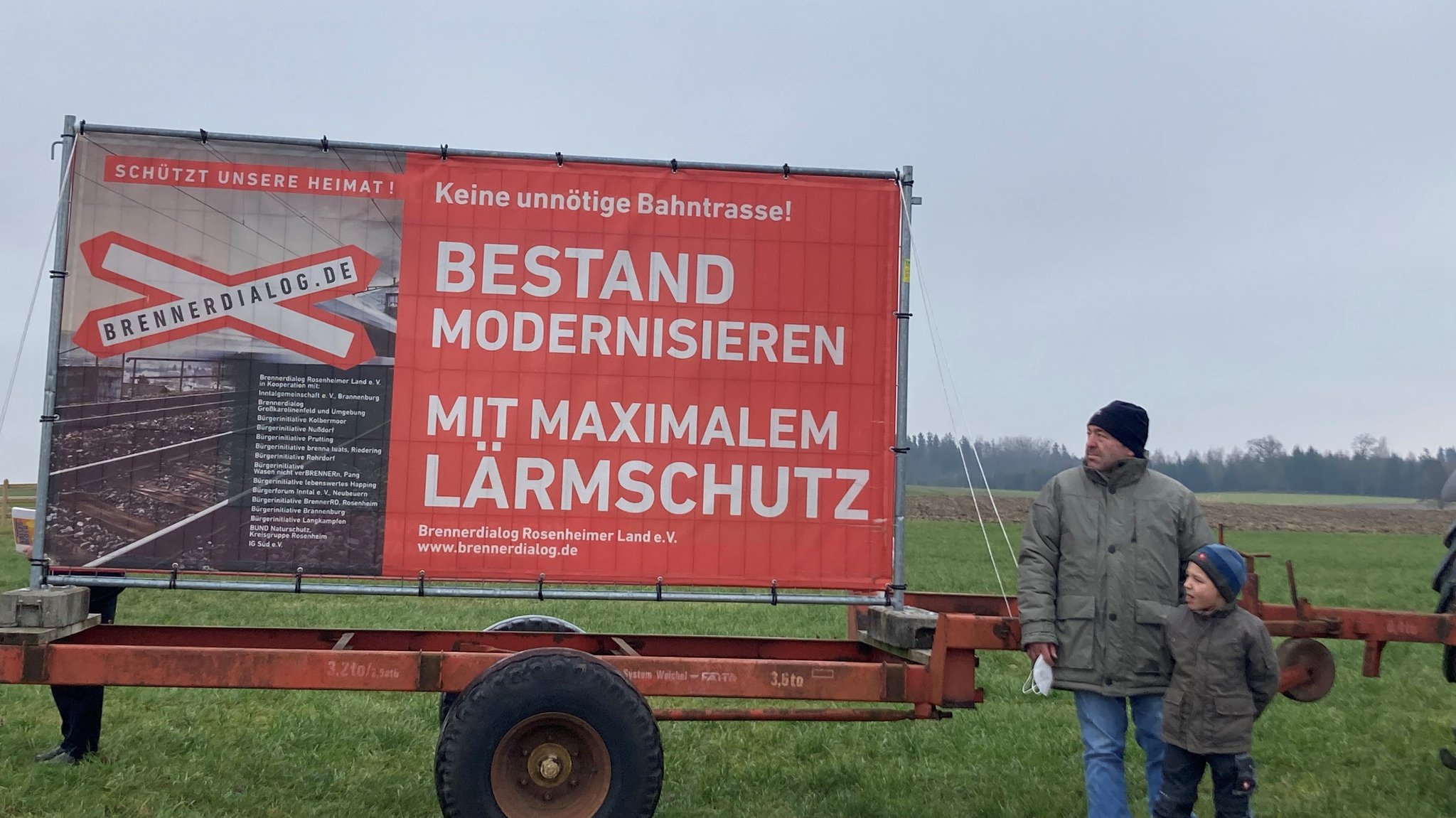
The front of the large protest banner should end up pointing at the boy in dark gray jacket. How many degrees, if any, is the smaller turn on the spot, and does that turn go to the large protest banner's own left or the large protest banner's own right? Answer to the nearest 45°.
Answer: approximately 45° to the large protest banner's own left

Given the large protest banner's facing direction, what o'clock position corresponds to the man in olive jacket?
The man in olive jacket is roughly at 10 o'clock from the large protest banner.

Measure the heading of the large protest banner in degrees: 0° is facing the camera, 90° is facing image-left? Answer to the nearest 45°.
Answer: approximately 0°

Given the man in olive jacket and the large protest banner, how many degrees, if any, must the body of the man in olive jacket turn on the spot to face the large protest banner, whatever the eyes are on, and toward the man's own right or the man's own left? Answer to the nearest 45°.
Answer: approximately 90° to the man's own right

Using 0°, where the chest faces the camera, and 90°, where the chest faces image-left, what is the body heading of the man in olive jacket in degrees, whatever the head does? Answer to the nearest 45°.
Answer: approximately 0°

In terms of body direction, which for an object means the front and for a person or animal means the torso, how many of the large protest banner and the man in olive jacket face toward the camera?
2
